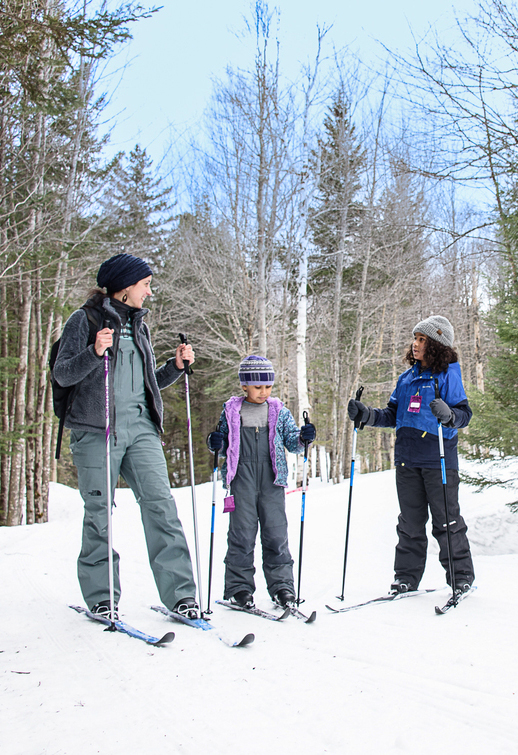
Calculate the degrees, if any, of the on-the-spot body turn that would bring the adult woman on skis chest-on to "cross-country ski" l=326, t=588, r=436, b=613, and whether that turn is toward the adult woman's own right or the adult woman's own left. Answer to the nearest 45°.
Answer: approximately 45° to the adult woman's own left

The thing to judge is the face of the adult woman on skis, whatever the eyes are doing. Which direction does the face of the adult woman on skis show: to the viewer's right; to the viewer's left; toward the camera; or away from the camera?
to the viewer's right

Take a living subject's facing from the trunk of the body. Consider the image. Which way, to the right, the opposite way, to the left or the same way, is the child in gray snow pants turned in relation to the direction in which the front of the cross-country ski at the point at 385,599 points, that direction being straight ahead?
to the left

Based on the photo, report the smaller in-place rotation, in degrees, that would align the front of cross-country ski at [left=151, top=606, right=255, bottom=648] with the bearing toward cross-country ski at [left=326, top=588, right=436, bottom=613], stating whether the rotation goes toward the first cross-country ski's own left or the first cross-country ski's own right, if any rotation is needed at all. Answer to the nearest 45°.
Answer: approximately 90° to the first cross-country ski's own left

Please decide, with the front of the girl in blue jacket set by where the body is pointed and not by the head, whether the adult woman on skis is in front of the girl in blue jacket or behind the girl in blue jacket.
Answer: in front

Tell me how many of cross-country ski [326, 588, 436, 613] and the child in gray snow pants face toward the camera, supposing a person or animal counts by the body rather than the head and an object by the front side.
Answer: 1

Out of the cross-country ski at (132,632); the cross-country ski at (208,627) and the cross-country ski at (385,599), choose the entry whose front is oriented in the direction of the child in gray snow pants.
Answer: the cross-country ski at (385,599)

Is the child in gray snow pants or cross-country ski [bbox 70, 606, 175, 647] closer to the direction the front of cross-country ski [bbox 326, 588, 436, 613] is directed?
the child in gray snow pants

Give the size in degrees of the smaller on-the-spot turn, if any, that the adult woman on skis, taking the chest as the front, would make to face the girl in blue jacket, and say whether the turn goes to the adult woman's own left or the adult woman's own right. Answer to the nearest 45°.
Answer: approximately 45° to the adult woman's own left

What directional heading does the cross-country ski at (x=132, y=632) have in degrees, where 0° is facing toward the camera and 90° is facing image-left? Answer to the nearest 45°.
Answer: approximately 315°

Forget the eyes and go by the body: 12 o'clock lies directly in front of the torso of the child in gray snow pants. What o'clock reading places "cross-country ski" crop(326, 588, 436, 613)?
The cross-country ski is roughly at 9 o'clock from the child in gray snow pants.

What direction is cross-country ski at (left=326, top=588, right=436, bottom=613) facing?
to the viewer's left
